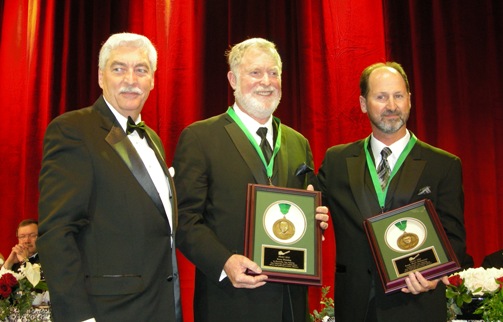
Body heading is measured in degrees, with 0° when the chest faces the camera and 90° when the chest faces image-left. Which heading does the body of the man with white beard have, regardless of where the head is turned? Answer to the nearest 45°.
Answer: approximately 315°

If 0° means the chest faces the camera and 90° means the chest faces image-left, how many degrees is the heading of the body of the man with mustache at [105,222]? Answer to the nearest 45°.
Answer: approximately 315°

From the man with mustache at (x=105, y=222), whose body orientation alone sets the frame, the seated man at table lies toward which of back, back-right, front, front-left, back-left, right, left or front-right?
back-left

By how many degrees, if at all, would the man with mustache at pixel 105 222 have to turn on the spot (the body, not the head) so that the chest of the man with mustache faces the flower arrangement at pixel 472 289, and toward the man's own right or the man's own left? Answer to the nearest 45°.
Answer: approximately 45° to the man's own left

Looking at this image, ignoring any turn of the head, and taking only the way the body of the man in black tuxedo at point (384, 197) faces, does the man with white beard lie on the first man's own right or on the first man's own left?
on the first man's own right

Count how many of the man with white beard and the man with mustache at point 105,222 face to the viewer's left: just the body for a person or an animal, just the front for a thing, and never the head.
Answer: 0

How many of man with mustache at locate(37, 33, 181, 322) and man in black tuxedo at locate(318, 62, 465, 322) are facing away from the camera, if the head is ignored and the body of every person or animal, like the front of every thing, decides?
0

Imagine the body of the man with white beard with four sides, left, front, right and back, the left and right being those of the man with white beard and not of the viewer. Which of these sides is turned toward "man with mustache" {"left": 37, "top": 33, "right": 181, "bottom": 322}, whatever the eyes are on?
right

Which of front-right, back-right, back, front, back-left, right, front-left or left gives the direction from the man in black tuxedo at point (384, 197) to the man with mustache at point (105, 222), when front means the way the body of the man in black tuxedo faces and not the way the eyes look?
front-right
